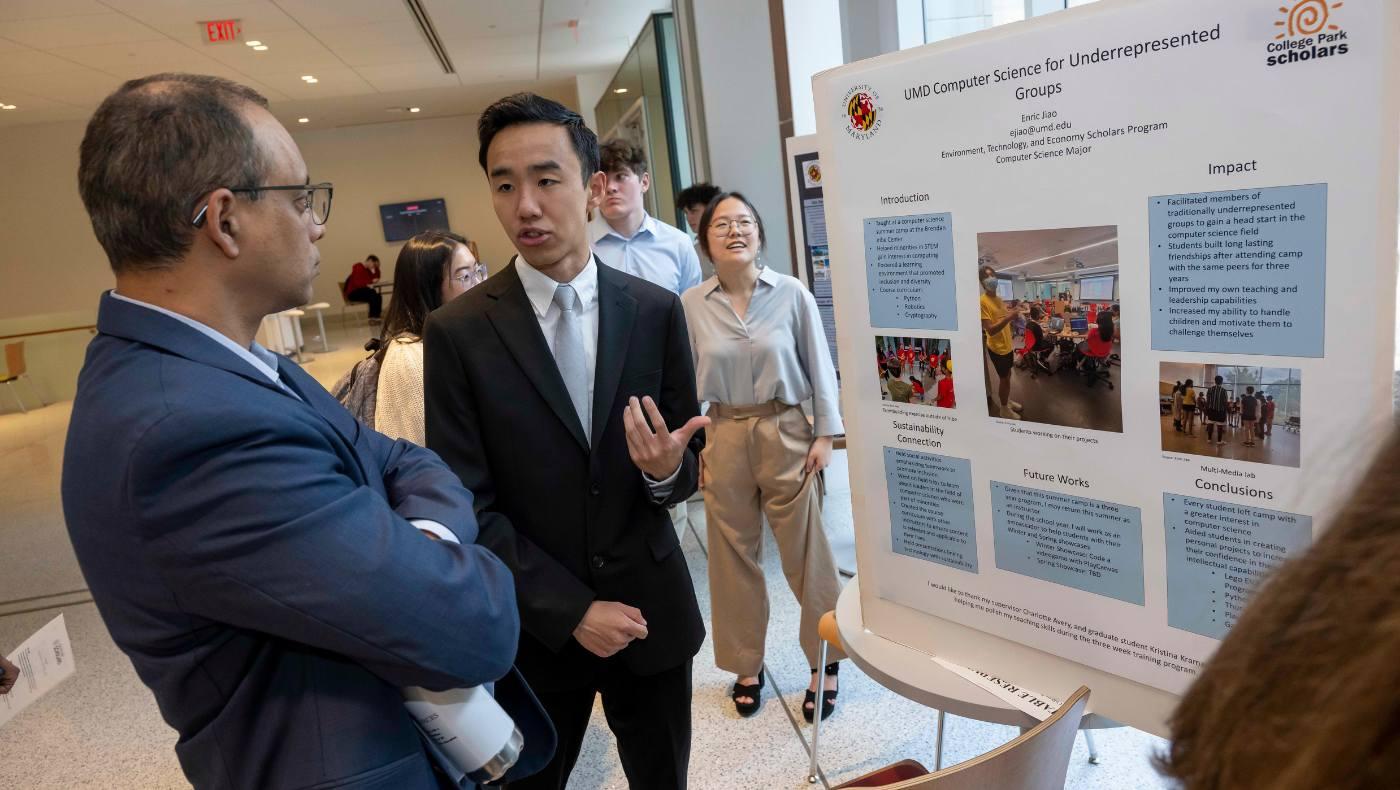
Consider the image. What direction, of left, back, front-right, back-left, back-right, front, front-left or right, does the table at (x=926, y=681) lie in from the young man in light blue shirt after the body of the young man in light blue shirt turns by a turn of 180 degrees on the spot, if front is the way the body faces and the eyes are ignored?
back-right

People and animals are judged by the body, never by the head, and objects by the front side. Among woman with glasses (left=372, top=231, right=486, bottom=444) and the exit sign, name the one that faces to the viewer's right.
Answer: the woman with glasses

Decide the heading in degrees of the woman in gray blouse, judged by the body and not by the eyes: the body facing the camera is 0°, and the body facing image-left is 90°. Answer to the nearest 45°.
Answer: approximately 0°

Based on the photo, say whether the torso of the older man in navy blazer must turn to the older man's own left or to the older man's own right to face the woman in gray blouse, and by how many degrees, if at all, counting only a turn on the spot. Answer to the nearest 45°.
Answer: approximately 45° to the older man's own left

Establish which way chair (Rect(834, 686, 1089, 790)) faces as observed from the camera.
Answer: facing away from the viewer and to the left of the viewer

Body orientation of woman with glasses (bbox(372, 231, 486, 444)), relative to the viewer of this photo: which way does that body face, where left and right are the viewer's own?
facing to the right of the viewer

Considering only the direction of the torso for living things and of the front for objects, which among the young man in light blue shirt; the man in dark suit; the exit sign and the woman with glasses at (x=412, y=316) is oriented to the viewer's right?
the woman with glasses

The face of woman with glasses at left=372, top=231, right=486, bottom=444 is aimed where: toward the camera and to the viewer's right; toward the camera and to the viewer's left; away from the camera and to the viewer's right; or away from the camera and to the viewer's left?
toward the camera and to the viewer's right

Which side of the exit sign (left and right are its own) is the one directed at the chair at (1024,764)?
front

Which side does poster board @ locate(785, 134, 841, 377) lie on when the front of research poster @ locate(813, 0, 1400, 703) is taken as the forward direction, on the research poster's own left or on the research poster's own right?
on the research poster's own right

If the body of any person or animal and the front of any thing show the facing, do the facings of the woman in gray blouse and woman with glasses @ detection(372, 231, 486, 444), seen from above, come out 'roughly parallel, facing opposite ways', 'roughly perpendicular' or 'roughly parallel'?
roughly perpendicular

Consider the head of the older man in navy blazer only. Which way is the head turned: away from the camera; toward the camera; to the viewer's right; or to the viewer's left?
to the viewer's right
